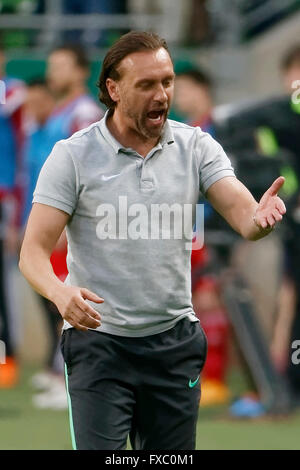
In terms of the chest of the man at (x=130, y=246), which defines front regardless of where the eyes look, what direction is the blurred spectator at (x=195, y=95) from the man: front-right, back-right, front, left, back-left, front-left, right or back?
back-left

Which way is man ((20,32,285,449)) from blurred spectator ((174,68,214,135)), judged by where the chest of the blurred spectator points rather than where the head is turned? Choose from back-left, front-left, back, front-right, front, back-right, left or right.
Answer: front-left

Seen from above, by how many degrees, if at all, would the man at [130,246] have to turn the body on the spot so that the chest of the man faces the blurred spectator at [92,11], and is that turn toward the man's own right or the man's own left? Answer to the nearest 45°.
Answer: approximately 135° to the man's own left

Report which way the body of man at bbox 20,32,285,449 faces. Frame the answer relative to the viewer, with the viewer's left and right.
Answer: facing the viewer and to the right of the viewer

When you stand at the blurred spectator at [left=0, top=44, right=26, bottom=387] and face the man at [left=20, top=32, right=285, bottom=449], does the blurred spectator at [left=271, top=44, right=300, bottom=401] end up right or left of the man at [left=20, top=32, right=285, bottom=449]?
left

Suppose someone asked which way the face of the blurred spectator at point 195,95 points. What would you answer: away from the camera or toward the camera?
toward the camera

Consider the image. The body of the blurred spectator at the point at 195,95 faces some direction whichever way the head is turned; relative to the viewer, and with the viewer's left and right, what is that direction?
facing the viewer and to the left of the viewer

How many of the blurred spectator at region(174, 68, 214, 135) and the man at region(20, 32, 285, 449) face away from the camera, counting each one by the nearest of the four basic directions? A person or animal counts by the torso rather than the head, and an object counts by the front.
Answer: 0

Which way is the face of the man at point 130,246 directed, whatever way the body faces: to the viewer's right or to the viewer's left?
to the viewer's right
